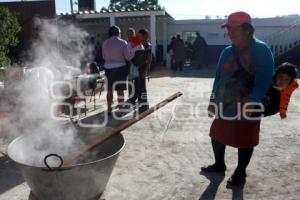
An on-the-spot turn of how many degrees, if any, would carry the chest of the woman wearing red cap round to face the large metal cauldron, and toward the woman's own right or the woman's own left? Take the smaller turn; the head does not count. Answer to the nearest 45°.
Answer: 0° — they already face it

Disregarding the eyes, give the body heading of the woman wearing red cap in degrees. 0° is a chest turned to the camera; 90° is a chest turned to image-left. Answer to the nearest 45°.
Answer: approximately 45°

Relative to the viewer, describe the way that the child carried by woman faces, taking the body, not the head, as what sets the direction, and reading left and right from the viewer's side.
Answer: facing the viewer and to the left of the viewer
